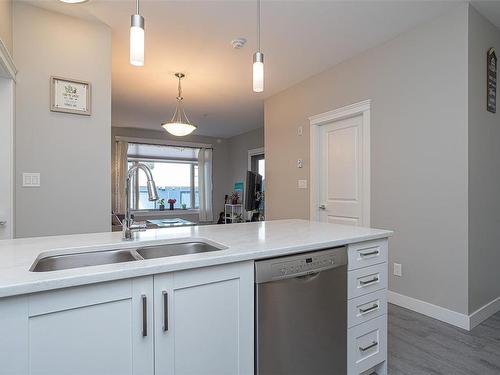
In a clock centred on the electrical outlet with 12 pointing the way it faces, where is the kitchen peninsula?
The kitchen peninsula is roughly at 11 o'clock from the electrical outlet.

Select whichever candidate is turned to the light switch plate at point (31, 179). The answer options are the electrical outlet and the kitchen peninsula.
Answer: the electrical outlet

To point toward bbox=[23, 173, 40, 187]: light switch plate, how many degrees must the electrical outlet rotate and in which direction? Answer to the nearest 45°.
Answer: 0° — it already faces it

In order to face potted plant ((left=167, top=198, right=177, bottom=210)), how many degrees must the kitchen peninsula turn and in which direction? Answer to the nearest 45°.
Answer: approximately 135° to its left

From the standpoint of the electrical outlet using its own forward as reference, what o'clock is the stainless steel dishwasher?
The stainless steel dishwasher is roughly at 11 o'clock from the electrical outlet.

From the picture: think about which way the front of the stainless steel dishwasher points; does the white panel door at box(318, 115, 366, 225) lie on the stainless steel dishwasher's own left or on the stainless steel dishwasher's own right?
on the stainless steel dishwasher's own left

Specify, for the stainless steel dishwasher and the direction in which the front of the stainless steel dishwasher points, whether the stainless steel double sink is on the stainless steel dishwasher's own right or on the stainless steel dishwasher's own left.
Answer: on the stainless steel dishwasher's own right

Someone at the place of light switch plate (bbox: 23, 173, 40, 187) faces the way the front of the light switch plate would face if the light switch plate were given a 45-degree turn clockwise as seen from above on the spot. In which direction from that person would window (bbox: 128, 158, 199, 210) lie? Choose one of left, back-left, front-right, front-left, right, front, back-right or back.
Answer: back

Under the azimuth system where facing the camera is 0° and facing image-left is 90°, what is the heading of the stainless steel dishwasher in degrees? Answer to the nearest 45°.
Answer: approximately 315°
